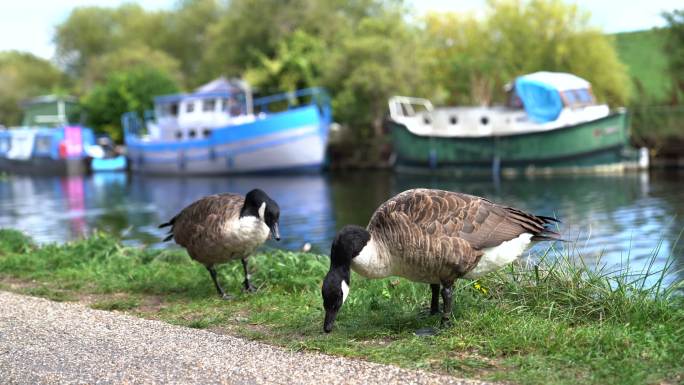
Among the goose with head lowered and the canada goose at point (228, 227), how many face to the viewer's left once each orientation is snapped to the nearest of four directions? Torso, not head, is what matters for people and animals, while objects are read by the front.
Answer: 1

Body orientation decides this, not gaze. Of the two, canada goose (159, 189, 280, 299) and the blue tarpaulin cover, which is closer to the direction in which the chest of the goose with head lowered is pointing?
the canada goose

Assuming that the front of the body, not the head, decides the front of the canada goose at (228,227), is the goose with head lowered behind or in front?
in front

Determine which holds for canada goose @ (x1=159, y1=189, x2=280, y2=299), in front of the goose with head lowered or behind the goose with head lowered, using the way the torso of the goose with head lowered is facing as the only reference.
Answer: in front

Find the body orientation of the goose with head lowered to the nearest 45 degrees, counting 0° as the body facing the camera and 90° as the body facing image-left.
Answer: approximately 90°

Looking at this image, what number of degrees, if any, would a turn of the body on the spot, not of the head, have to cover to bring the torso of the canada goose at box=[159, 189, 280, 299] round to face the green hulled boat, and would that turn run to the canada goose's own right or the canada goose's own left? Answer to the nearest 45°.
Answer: approximately 90° to the canada goose's own left

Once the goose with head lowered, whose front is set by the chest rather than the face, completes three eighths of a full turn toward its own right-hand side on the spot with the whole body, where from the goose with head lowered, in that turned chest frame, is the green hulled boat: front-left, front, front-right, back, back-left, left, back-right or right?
front-left

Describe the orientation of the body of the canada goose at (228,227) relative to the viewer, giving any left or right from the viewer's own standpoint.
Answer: facing the viewer and to the right of the viewer

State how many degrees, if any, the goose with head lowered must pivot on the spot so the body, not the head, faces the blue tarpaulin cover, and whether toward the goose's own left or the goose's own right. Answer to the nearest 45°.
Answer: approximately 90° to the goose's own right
